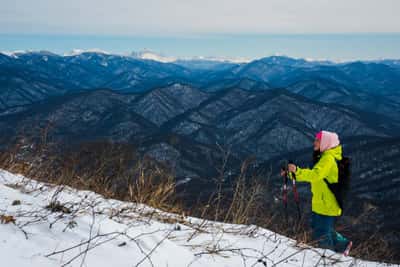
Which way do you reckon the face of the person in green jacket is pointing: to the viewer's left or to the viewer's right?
to the viewer's left

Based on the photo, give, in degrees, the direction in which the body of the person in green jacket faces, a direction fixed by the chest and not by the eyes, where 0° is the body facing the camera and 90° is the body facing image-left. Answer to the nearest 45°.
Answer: approximately 90°
